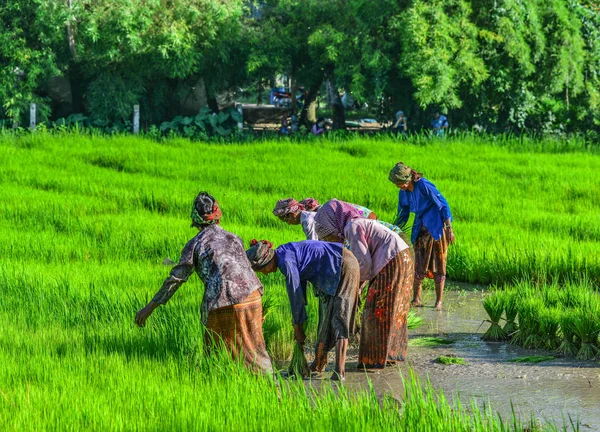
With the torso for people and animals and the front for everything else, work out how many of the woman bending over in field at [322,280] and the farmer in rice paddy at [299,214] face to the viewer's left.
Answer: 2

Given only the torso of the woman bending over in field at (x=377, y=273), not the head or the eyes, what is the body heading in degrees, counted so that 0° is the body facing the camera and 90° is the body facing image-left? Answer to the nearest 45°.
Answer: approximately 90°

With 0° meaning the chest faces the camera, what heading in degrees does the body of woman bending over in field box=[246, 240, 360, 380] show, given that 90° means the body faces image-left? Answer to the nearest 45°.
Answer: approximately 90°

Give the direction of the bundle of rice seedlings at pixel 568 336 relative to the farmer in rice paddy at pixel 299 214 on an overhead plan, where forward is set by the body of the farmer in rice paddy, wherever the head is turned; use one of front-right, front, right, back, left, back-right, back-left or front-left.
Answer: back

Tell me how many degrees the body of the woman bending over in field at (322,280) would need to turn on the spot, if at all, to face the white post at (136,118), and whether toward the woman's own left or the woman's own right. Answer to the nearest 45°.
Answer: approximately 90° to the woman's own right

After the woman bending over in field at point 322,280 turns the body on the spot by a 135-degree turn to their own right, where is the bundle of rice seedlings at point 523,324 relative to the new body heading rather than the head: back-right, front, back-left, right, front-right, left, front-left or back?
front

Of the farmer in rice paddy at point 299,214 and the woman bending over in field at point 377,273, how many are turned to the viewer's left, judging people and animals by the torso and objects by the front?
2

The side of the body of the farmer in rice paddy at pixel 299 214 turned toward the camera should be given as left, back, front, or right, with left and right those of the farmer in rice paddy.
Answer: left

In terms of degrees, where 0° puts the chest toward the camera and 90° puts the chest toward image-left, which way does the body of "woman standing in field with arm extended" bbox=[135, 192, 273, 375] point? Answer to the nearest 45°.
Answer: approximately 135°

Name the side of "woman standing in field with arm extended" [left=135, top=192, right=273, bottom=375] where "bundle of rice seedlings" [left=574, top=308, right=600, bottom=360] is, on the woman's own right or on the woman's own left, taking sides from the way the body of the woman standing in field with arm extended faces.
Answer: on the woman's own right
